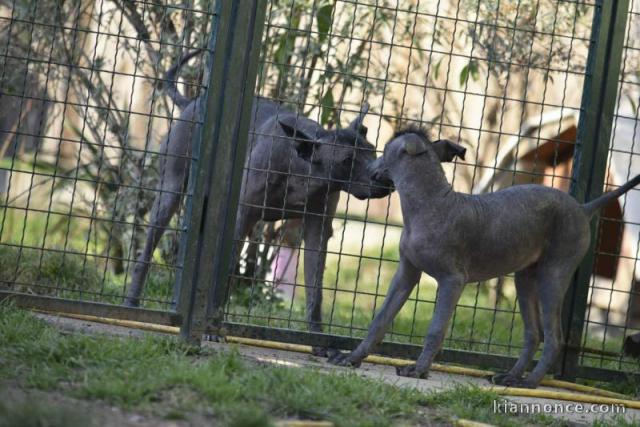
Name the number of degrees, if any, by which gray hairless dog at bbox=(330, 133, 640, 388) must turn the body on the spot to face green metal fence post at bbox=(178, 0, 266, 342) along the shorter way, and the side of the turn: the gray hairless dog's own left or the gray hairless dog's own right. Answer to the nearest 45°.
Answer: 0° — it already faces it

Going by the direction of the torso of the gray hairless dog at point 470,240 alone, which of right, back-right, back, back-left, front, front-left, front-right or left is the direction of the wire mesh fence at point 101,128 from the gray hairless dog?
front-right

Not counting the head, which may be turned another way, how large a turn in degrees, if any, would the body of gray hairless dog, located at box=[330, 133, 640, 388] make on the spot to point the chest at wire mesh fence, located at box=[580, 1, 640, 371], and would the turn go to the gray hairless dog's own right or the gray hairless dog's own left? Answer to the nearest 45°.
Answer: approximately 90° to the gray hairless dog's own right

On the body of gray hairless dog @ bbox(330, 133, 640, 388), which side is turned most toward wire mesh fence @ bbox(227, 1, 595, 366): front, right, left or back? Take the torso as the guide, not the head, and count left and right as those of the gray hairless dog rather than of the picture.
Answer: right

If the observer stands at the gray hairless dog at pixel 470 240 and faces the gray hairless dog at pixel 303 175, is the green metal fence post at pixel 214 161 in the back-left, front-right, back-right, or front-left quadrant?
front-left

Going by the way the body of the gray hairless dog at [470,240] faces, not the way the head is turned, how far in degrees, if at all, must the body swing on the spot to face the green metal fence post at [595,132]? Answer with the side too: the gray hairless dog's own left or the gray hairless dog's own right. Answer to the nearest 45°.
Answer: approximately 135° to the gray hairless dog's own right

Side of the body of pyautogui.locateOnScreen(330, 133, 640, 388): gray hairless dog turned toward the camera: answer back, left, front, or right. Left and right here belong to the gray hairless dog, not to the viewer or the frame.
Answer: left

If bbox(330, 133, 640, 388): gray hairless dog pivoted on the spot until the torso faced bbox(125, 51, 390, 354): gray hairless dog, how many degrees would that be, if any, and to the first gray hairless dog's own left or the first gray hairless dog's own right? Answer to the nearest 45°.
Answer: approximately 45° to the first gray hairless dog's own right
